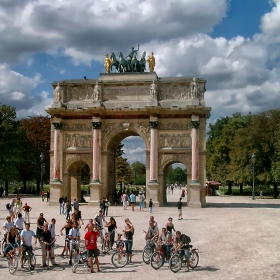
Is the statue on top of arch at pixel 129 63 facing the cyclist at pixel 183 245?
yes

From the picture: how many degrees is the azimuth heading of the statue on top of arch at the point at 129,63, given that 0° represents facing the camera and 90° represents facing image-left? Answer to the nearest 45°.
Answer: approximately 0°

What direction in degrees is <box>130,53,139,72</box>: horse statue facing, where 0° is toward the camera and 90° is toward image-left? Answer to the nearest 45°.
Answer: approximately 0°

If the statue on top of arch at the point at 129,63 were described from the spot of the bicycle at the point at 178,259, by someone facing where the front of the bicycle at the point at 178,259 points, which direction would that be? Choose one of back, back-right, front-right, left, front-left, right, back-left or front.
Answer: back-right

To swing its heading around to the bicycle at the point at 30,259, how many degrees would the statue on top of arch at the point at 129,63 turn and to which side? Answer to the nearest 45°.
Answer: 0° — it already faces it

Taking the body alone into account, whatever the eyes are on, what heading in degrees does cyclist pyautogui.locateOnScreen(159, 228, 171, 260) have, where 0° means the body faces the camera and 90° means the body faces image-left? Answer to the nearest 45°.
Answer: approximately 45°

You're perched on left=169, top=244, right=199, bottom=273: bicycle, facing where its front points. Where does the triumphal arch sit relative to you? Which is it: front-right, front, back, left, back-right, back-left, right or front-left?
back-right

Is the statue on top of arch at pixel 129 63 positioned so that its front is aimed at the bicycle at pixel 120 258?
yes
